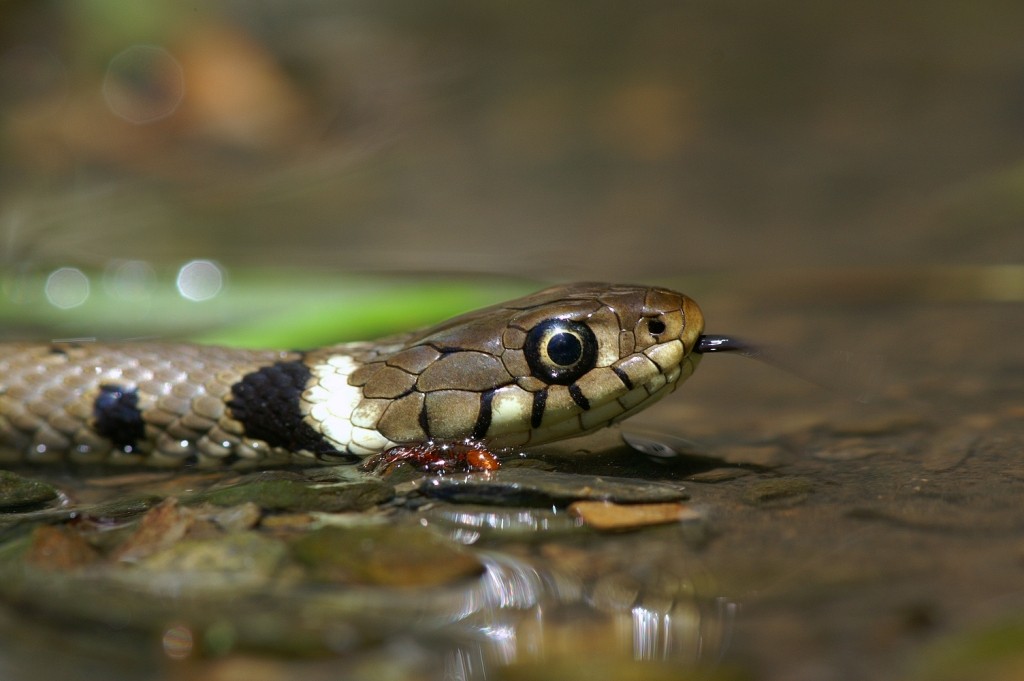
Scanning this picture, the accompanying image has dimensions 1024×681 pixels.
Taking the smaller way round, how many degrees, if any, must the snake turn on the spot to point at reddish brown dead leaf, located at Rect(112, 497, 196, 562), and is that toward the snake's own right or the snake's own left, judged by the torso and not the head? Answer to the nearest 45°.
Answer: approximately 135° to the snake's own right

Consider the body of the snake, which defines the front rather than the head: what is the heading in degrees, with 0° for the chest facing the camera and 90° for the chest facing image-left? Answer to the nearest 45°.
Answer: approximately 270°

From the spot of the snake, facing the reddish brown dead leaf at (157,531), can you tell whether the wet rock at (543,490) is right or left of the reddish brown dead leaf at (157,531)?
left

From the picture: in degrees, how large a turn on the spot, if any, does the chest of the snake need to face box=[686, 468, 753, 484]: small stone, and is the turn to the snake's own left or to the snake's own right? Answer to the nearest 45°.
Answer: approximately 45° to the snake's own right

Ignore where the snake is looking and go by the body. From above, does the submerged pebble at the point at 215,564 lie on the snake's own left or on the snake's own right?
on the snake's own right

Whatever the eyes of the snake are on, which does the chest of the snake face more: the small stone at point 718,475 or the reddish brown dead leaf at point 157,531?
the small stone

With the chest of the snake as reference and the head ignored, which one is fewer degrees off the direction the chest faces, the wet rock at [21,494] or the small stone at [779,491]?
the small stone

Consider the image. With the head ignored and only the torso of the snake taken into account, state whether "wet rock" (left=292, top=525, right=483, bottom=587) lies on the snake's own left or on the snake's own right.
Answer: on the snake's own right

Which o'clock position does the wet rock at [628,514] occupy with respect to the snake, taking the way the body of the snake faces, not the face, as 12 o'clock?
The wet rock is roughly at 2 o'clock from the snake.

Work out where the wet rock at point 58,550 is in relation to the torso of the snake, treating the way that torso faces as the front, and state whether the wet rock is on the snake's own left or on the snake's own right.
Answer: on the snake's own right

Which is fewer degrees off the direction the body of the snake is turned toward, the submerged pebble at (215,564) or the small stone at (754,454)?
the small stone

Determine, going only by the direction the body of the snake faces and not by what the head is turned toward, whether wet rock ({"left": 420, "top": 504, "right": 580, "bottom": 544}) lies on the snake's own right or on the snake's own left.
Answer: on the snake's own right

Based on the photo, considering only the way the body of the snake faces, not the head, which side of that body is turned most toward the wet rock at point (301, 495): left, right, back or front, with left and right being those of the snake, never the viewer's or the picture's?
right
